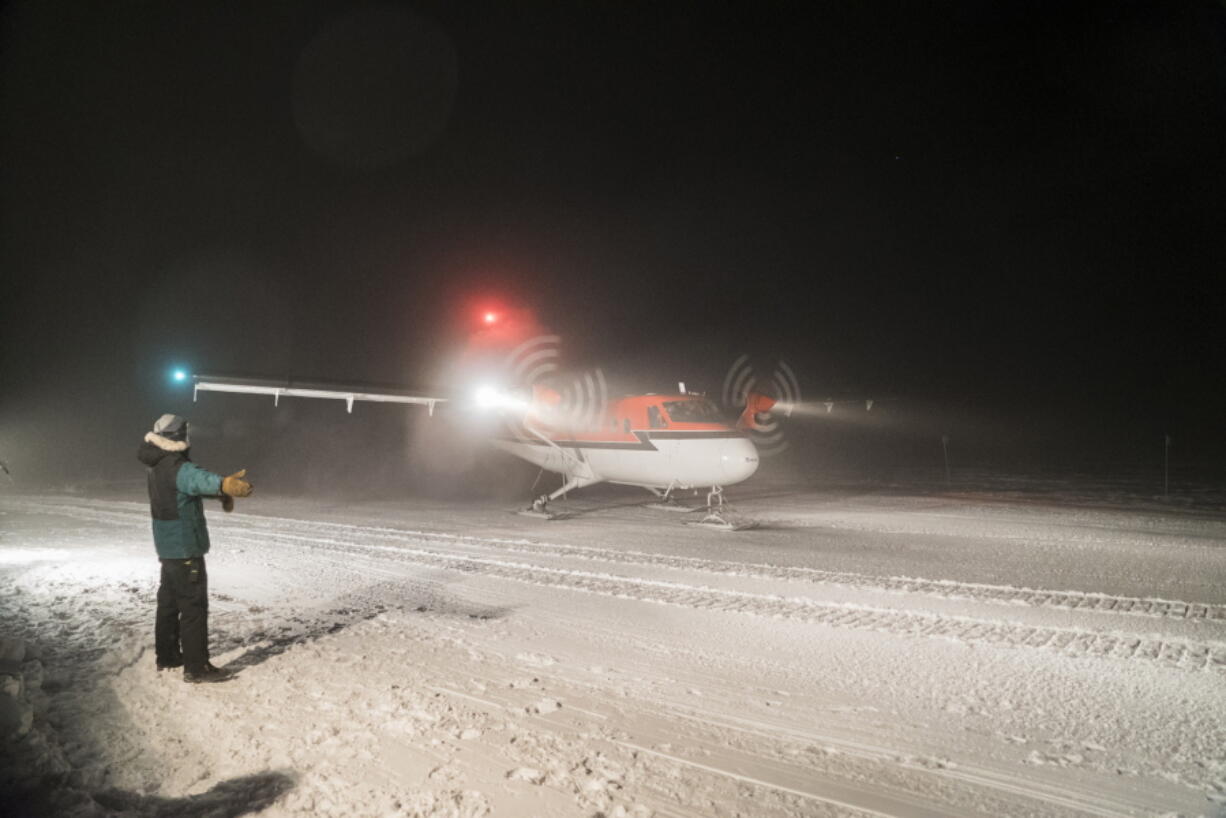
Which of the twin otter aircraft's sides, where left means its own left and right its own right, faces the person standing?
right

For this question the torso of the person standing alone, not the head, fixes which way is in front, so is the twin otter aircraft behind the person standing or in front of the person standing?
in front

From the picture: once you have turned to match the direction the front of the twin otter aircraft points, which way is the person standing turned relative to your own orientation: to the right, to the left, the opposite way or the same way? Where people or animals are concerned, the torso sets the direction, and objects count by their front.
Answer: to the left

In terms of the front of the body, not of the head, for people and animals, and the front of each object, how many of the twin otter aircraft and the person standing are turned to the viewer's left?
0

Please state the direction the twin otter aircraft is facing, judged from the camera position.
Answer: facing the viewer and to the right of the viewer

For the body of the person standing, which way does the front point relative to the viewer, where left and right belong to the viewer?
facing away from the viewer and to the right of the viewer
